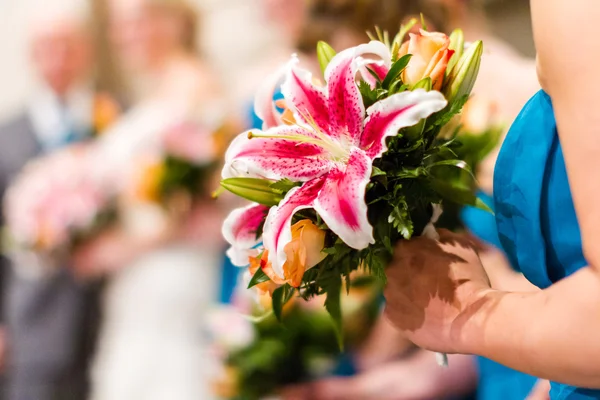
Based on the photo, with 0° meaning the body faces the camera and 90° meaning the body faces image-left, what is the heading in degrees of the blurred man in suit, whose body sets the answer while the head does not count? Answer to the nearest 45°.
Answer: approximately 0°

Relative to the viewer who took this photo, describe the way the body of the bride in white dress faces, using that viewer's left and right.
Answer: facing the viewer and to the left of the viewer

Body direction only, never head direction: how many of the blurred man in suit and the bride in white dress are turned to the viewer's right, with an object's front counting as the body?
0
